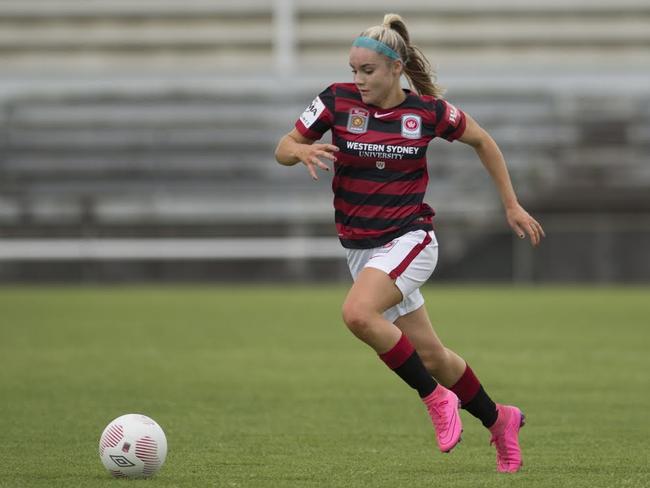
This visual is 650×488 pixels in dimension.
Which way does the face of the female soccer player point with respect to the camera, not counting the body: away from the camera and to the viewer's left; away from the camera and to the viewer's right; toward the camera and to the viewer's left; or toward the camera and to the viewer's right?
toward the camera and to the viewer's left

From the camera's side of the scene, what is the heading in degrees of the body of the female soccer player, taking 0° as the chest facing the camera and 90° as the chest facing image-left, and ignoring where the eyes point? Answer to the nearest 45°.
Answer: approximately 45°

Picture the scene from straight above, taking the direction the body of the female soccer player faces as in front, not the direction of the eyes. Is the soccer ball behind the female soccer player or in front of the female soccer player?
in front
